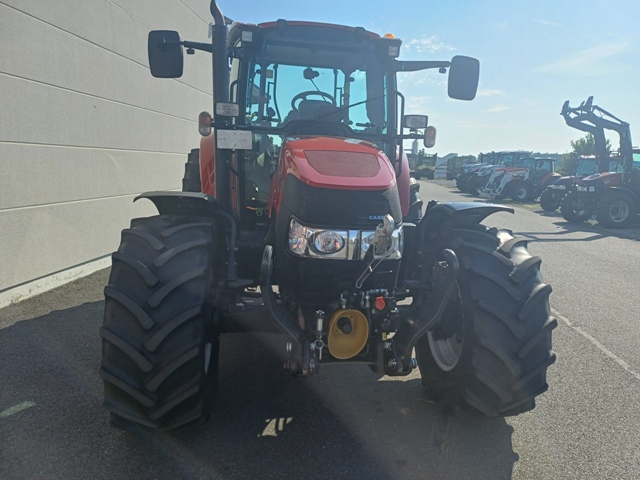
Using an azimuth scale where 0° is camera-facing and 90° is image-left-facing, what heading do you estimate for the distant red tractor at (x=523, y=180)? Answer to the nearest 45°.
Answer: approximately 45°

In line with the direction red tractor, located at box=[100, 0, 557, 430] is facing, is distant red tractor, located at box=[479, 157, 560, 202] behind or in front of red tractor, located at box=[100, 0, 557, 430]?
behind

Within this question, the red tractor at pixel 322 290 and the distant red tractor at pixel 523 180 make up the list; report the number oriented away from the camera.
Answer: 0

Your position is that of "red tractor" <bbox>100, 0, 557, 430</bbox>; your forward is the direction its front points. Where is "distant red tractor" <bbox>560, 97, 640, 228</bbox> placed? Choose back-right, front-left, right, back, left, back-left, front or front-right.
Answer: back-left

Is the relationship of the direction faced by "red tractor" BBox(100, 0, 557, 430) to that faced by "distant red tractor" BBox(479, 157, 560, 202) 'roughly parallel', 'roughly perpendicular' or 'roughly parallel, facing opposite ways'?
roughly perpendicular

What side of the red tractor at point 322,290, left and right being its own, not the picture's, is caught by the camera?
front

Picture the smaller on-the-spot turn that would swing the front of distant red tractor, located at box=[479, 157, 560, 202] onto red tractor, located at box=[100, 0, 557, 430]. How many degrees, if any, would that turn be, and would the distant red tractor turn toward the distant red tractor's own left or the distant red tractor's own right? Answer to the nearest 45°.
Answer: approximately 45° to the distant red tractor's own left

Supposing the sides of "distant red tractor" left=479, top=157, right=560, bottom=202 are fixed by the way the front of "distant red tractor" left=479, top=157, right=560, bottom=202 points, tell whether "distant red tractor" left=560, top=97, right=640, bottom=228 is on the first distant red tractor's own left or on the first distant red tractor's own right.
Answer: on the first distant red tractor's own left
